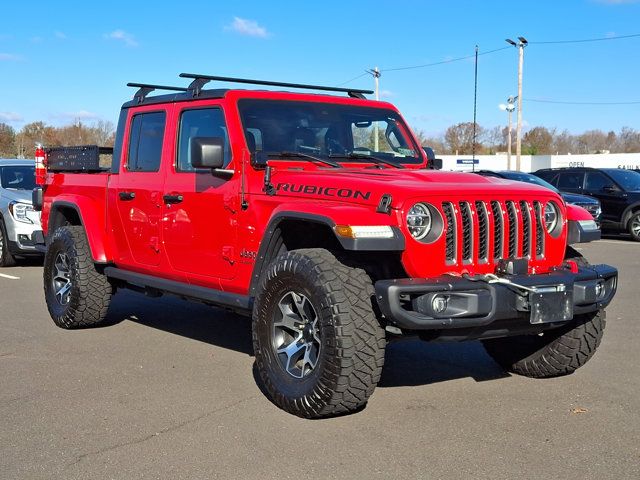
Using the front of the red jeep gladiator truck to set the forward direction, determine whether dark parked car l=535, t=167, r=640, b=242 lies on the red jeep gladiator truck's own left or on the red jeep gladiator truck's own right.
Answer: on the red jeep gladiator truck's own left

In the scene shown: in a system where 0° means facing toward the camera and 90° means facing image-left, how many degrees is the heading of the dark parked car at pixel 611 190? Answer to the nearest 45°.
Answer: approximately 315°

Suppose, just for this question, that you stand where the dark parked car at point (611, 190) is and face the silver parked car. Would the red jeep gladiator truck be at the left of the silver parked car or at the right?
left

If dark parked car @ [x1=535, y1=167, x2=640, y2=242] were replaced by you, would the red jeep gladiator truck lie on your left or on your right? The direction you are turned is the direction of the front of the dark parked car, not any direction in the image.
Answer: on your right

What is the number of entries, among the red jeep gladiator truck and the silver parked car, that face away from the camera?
0

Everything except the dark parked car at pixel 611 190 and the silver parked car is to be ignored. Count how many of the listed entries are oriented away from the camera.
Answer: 0

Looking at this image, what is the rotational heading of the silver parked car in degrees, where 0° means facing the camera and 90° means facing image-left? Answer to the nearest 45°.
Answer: approximately 315°

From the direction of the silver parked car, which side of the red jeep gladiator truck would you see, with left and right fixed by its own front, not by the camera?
back

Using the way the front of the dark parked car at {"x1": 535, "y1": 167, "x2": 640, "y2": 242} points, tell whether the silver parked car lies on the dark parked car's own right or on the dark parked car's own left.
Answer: on the dark parked car's own right

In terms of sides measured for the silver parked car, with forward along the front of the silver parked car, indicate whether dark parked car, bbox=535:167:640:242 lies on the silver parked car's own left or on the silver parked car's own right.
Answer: on the silver parked car's own left

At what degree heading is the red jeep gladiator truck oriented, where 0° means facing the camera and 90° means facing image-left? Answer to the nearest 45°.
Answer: approximately 315°
